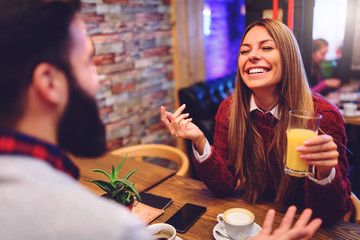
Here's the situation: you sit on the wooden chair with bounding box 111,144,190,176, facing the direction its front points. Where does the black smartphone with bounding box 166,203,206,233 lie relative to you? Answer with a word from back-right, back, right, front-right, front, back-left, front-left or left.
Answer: front-left

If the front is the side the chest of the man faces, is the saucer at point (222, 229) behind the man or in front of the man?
in front

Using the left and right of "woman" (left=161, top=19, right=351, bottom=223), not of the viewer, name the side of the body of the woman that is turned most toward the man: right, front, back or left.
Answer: front

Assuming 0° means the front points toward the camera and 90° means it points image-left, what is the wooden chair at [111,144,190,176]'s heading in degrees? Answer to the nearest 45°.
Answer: approximately 45°

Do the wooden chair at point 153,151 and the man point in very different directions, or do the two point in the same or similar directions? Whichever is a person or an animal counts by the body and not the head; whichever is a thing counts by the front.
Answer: very different directions

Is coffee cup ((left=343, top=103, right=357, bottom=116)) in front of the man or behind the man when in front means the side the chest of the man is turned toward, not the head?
in front

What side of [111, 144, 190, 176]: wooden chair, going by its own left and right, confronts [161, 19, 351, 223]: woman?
left

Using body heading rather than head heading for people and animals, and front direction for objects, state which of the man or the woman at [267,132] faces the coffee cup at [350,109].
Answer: the man

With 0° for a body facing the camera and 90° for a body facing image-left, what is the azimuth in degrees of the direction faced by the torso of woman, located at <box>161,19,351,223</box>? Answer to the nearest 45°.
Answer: approximately 45°

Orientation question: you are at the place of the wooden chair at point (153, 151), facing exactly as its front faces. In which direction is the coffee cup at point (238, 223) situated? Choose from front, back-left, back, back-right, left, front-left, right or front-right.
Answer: front-left

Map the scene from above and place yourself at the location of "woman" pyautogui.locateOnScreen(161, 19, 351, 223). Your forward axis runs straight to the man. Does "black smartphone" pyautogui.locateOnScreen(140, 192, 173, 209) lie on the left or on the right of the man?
right

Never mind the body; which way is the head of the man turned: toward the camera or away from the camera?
away from the camera

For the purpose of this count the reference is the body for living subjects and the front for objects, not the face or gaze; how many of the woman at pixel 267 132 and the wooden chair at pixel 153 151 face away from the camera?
0

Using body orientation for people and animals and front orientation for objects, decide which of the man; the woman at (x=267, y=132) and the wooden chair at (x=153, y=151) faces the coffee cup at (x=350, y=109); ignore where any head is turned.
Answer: the man
